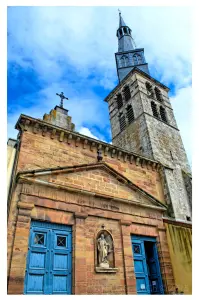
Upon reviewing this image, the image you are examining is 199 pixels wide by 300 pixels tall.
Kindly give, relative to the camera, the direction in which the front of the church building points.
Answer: facing the viewer and to the right of the viewer
